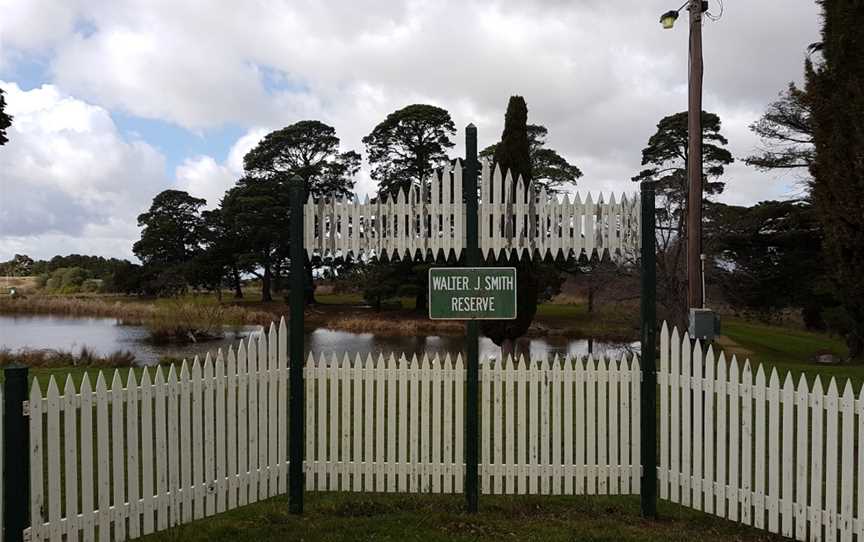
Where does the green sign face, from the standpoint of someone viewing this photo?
facing the viewer

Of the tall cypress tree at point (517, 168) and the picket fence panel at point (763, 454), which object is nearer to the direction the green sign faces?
the picket fence panel

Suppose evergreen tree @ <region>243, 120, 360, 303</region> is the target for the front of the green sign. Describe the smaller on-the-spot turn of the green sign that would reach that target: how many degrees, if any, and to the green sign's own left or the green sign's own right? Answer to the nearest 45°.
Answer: approximately 180°

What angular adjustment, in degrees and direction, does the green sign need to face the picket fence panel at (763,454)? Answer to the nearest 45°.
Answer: approximately 90° to its left

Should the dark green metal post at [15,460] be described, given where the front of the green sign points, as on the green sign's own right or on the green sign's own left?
on the green sign's own right

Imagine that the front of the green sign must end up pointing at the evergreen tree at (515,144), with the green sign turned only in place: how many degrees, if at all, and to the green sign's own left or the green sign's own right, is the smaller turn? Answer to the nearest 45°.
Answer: approximately 180°

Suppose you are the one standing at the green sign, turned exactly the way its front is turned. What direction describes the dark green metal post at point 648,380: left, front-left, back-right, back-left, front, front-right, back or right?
left

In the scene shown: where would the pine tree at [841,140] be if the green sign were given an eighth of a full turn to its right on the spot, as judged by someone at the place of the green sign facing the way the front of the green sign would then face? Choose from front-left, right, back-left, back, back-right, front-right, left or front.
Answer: back

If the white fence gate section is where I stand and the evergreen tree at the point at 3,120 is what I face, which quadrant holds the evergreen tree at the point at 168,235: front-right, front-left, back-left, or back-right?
front-right

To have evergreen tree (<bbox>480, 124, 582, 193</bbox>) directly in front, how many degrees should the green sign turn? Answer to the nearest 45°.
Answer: approximately 180°

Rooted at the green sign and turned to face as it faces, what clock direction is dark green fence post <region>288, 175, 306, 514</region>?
The dark green fence post is roughly at 3 o'clock from the green sign.

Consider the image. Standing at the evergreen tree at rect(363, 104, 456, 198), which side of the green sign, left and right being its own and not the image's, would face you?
back

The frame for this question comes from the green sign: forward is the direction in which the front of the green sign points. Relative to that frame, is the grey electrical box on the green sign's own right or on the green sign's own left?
on the green sign's own left

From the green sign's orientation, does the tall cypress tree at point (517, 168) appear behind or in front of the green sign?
behind
